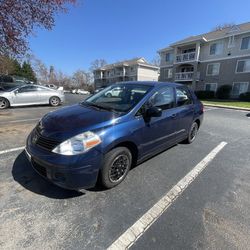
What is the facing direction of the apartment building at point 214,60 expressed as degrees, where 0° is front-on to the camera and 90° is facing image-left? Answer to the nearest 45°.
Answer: approximately 45°

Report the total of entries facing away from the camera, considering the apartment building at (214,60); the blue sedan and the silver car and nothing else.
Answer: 0

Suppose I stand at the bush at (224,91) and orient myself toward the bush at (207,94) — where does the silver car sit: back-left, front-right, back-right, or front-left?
front-left

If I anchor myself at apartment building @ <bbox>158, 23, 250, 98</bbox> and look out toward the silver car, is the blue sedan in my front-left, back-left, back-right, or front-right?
front-left

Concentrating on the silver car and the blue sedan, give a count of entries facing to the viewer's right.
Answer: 0

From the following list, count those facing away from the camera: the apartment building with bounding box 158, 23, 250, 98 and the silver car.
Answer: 0

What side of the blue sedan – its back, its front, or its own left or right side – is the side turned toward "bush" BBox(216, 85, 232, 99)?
back

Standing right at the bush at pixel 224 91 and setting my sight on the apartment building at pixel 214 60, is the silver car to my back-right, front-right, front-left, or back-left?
back-left

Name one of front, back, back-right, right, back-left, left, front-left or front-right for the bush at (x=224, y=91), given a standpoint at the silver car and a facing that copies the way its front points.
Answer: back

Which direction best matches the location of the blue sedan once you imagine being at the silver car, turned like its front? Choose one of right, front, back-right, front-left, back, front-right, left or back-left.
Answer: left
